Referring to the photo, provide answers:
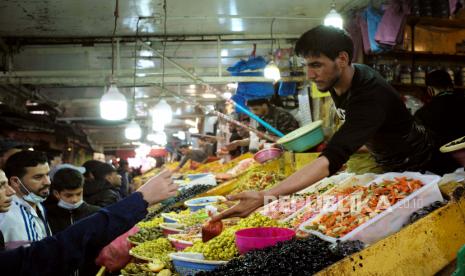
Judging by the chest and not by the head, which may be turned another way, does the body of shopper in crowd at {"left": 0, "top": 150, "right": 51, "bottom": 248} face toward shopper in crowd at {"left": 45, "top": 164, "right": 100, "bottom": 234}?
no

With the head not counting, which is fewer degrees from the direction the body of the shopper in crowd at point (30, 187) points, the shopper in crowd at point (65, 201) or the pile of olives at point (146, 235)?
the pile of olives

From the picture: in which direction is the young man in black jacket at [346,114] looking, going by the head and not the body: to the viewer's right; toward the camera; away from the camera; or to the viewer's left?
to the viewer's left

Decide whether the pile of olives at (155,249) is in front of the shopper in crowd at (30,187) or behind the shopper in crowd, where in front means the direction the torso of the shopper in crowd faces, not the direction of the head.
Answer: in front

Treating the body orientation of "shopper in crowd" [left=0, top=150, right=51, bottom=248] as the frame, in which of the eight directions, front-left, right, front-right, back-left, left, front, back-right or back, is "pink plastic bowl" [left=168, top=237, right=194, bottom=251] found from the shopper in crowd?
front

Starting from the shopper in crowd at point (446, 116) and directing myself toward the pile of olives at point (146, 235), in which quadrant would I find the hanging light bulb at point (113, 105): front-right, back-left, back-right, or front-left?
front-right

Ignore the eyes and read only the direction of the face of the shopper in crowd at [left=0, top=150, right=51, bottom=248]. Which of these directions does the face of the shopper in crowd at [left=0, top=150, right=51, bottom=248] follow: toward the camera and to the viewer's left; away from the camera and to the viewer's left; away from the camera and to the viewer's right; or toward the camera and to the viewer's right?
toward the camera and to the viewer's right

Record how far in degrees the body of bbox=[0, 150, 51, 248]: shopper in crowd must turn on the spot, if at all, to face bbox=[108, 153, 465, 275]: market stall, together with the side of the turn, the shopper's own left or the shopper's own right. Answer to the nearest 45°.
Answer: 0° — they already face it

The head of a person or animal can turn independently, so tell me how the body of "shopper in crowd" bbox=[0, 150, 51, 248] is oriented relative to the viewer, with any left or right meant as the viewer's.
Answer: facing the viewer and to the right of the viewer

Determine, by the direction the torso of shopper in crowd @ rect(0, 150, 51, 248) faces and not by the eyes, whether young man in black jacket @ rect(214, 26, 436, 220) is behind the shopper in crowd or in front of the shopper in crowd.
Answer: in front

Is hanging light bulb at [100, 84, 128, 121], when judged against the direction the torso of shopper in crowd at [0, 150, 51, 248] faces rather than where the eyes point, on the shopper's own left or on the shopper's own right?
on the shopper's own left
